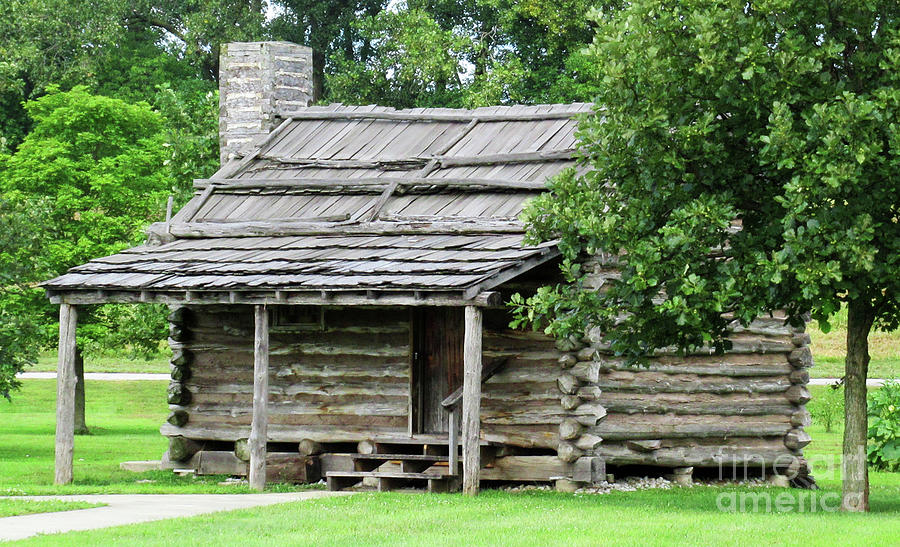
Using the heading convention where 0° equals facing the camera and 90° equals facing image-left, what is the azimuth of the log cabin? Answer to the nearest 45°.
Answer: approximately 45°

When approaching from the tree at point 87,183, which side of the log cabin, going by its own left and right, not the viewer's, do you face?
right

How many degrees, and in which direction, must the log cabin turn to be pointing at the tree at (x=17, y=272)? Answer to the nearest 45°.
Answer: approximately 90° to its right

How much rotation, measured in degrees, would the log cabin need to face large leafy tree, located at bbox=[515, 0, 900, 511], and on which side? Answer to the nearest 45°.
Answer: approximately 90° to its left
